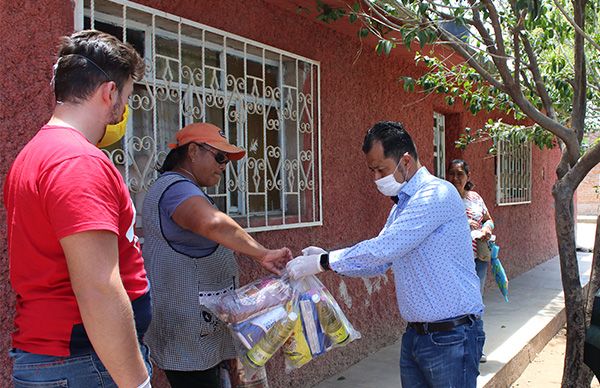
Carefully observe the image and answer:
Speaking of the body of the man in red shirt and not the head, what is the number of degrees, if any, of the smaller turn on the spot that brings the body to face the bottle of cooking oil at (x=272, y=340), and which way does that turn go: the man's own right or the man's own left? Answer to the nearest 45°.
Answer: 0° — they already face it

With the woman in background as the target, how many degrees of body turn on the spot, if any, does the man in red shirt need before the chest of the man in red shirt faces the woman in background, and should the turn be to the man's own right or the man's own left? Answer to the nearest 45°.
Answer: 0° — they already face them

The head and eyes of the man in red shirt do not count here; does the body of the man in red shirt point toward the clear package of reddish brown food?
yes

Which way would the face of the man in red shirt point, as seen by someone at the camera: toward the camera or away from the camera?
away from the camera

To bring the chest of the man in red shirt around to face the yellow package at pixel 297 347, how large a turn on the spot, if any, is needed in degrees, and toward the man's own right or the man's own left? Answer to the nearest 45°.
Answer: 0° — they already face it

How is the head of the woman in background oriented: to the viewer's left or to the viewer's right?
to the viewer's left

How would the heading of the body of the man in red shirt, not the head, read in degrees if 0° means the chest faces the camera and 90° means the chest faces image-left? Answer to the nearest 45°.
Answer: approximately 225°
